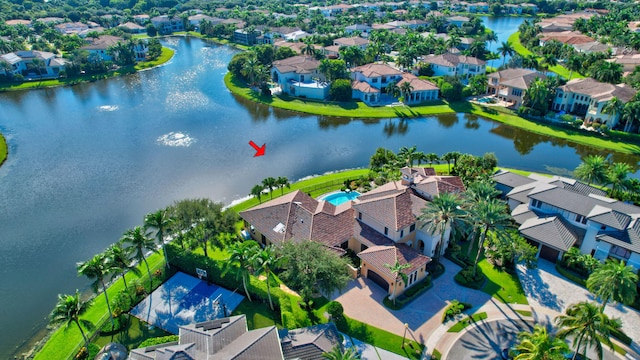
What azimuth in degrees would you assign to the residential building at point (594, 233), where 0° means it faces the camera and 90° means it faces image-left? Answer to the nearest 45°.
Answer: approximately 45°

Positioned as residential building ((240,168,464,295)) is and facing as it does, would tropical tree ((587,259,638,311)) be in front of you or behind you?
in front

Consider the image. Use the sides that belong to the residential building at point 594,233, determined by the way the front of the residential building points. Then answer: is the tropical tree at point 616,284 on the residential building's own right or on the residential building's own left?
on the residential building's own left

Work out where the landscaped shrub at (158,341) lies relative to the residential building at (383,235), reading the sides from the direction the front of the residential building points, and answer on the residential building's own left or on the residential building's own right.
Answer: on the residential building's own right

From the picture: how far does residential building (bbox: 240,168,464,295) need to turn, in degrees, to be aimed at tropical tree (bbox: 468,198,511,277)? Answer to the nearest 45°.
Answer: approximately 45° to its left

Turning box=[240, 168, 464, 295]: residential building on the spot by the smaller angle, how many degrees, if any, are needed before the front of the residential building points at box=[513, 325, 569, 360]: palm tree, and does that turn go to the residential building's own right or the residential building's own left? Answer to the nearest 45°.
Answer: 0° — it already faces it

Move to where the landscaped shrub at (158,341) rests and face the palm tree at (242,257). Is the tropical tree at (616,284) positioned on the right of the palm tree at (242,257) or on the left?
right

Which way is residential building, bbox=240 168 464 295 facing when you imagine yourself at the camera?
facing the viewer and to the right of the viewer

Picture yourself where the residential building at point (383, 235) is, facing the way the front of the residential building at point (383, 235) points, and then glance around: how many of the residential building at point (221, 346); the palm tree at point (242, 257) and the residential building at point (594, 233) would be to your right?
2

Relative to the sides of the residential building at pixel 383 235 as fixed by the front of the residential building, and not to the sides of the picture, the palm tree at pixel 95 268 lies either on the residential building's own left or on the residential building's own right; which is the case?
on the residential building's own right

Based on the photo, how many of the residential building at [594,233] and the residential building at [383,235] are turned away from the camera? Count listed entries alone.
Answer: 0

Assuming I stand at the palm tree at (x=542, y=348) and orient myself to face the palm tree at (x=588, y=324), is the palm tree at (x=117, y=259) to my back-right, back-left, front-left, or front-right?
back-left

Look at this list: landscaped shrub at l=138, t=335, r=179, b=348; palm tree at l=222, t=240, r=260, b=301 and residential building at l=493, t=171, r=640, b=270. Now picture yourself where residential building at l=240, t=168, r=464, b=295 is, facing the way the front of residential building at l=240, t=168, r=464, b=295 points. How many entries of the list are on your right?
2

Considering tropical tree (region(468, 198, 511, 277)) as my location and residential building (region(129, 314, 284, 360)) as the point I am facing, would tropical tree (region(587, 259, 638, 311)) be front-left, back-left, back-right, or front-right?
back-left

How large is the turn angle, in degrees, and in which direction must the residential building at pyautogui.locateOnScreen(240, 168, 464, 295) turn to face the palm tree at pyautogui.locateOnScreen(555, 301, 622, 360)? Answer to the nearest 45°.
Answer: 0° — it already faces it
